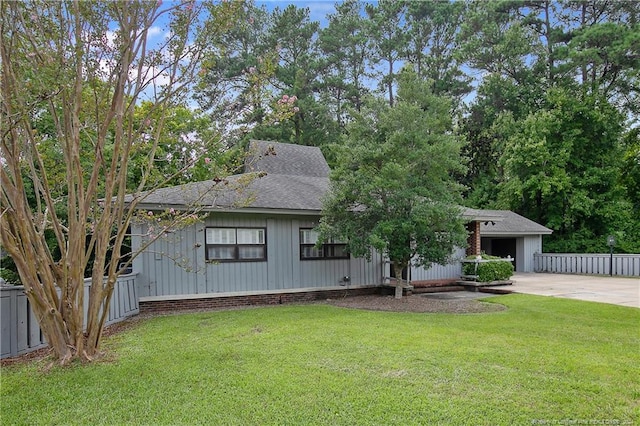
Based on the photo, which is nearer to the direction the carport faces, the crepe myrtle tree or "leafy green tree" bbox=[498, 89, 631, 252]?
the crepe myrtle tree

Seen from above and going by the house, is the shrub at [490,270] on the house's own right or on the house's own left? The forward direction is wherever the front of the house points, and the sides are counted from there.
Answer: on the house's own left

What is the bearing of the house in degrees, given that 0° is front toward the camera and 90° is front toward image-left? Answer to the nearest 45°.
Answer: approximately 315°

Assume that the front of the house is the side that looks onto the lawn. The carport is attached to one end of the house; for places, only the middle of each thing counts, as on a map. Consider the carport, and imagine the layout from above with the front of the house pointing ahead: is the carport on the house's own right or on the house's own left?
on the house's own left

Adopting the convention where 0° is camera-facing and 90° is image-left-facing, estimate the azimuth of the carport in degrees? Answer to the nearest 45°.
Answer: approximately 0°
